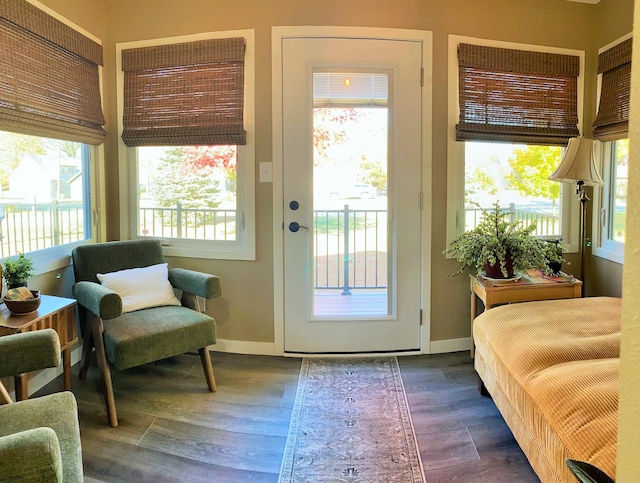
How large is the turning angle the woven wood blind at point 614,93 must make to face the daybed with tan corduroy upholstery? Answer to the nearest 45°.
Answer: approximately 45° to its left

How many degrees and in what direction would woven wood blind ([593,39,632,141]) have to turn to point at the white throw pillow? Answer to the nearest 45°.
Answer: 0° — it already faces it

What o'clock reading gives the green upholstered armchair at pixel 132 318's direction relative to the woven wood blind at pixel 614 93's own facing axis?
The green upholstered armchair is roughly at 12 o'clock from the woven wood blind.

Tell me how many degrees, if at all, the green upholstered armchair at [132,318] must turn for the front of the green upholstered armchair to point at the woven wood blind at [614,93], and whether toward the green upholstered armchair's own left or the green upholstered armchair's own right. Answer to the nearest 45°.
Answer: approximately 45° to the green upholstered armchair's own left

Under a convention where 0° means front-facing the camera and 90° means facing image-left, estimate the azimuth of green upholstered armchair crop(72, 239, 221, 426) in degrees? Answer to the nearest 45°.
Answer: approximately 315°

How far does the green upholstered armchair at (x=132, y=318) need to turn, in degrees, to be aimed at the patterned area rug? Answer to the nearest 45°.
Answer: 0° — it already faces it
